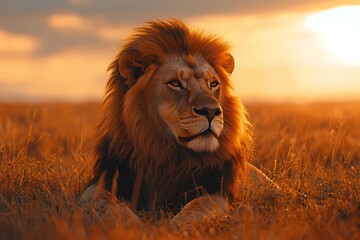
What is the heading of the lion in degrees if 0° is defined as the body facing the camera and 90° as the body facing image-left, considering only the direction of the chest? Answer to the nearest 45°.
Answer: approximately 315°
